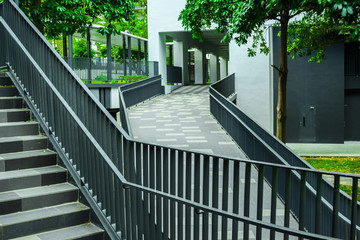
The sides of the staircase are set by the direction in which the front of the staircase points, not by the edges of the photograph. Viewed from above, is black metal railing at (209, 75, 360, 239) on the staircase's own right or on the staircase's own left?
on the staircase's own left

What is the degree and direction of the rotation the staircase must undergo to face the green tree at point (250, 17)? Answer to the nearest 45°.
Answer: approximately 135° to its left
